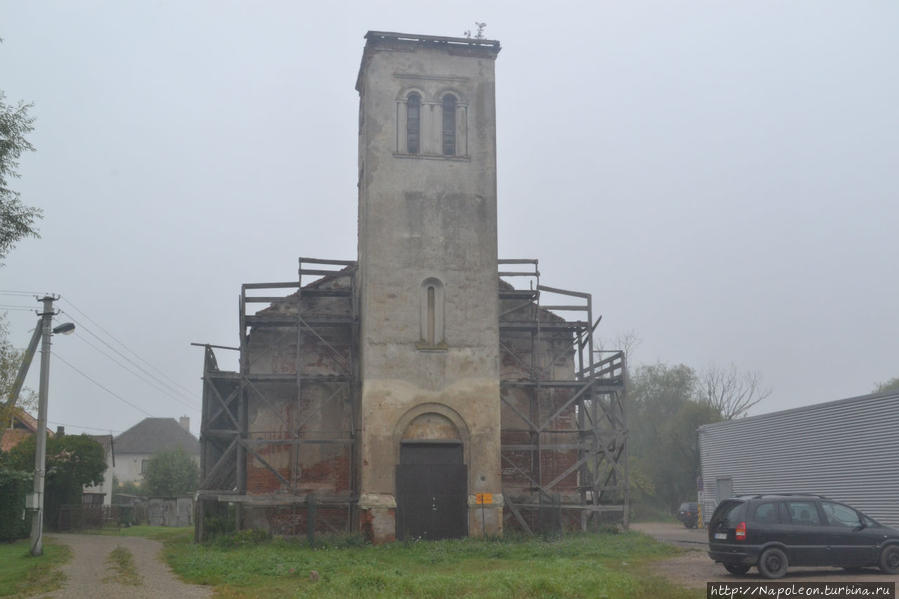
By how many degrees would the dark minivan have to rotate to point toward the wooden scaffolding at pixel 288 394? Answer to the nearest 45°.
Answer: approximately 90° to its left

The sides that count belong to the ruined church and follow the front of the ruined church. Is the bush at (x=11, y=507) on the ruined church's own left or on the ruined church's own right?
on the ruined church's own right

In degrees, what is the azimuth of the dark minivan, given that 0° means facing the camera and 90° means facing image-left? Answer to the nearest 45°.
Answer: approximately 225°

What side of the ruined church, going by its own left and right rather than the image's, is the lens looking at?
front

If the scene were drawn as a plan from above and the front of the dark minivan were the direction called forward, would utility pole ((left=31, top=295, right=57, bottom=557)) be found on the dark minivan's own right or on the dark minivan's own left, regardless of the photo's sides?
on the dark minivan's own left

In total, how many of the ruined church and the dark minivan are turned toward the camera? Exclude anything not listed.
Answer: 1

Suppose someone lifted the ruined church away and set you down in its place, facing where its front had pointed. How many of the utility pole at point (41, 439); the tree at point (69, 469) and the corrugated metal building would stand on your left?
1

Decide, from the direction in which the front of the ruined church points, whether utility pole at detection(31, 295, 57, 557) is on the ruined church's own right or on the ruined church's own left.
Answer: on the ruined church's own right

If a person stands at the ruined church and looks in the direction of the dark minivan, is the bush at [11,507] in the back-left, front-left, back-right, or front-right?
back-right

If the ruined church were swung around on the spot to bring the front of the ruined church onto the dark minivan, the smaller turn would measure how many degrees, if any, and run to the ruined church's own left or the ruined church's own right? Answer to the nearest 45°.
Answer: approximately 45° to the ruined church's own left

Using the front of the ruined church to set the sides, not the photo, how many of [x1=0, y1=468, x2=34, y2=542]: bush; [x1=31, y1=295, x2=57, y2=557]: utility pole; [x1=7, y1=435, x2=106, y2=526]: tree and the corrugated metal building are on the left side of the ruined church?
1

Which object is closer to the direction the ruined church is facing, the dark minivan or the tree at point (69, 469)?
the dark minivan

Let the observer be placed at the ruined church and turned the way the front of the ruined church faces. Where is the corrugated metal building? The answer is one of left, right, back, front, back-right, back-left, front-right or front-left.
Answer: left
